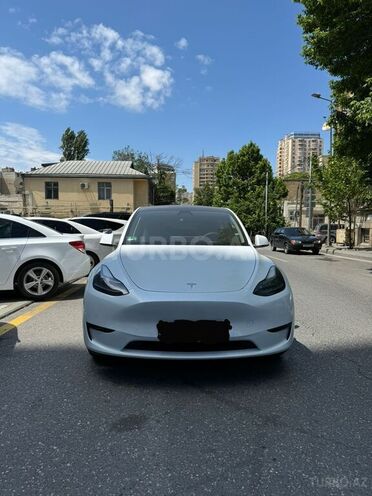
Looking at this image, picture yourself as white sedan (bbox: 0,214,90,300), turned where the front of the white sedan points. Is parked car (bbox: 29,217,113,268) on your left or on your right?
on your right

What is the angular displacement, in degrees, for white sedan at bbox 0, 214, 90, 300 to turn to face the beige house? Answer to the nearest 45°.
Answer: approximately 90° to its right

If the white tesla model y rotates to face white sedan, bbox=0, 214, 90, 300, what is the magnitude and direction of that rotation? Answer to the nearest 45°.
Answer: approximately 135° to its right

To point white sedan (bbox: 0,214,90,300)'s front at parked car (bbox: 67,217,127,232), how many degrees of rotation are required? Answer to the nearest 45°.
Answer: approximately 90° to its right

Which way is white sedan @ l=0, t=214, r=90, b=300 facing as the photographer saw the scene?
facing to the left of the viewer

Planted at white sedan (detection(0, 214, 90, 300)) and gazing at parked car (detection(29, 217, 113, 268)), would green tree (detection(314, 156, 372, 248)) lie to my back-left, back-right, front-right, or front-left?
front-right

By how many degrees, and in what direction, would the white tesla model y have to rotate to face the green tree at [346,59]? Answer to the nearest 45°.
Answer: approximately 135° to its left

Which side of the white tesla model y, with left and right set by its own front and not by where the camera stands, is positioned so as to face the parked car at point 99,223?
back

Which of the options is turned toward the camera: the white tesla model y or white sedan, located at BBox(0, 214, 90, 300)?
the white tesla model y

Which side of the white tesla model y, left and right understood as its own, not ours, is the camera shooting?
front
